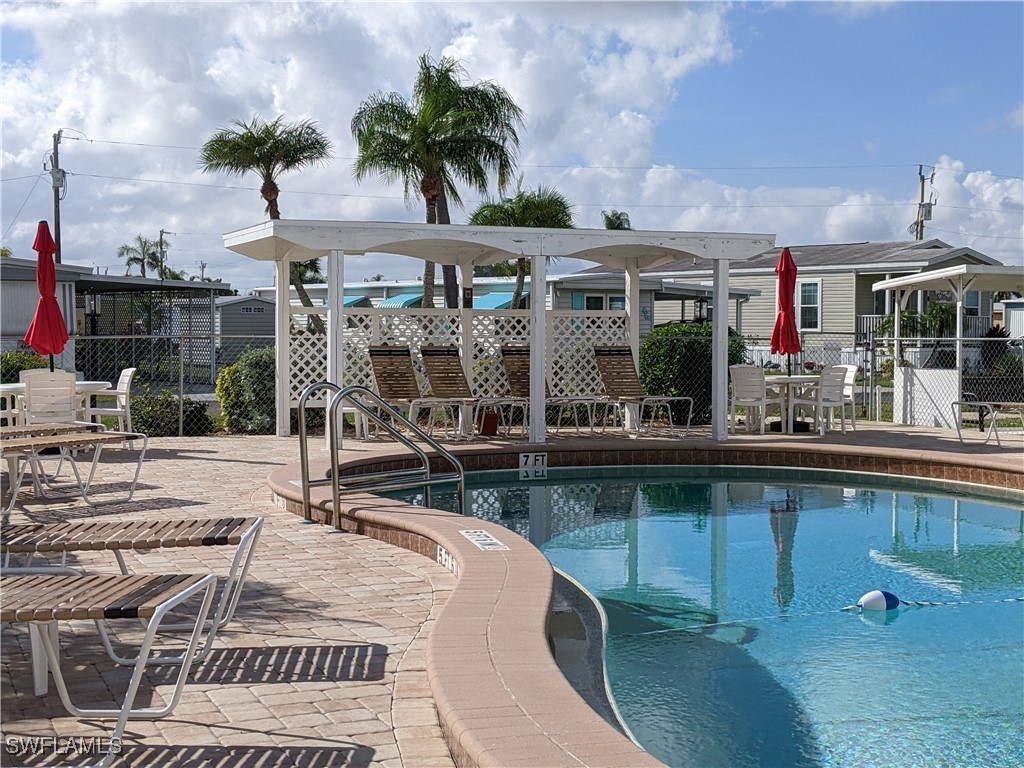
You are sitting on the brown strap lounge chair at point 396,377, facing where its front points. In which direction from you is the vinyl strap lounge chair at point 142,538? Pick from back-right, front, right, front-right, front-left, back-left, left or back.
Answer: front-right

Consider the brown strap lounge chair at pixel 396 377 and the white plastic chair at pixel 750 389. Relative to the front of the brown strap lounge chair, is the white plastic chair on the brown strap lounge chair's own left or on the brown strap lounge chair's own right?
on the brown strap lounge chair's own left

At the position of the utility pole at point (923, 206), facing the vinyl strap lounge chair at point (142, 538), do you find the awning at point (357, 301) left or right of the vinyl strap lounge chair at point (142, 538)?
right

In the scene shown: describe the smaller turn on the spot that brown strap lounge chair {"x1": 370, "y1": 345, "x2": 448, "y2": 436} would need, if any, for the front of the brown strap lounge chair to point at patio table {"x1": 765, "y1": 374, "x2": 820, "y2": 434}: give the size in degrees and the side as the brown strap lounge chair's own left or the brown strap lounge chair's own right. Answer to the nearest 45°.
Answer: approximately 45° to the brown strap lounge chair's own left

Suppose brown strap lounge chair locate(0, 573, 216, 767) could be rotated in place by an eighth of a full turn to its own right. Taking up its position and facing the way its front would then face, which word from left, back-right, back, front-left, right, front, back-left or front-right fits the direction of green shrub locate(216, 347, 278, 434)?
back-left

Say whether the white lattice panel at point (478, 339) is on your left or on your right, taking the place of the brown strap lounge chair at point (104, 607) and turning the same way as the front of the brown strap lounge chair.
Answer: on your left

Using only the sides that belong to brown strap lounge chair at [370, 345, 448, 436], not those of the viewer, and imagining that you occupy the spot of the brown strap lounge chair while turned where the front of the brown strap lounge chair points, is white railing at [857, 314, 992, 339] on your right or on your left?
on your left

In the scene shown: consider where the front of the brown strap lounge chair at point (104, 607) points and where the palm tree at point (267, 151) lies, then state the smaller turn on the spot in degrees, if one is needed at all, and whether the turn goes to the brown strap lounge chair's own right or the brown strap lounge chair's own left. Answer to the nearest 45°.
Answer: approximately 90° to the brown strap lounge chair's own left

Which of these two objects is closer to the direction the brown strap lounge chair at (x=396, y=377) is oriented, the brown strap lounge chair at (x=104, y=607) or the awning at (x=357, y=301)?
the brown strap lounge chair

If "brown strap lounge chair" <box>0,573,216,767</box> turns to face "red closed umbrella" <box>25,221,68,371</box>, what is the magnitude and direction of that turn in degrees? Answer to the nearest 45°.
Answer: approximately 90° to its left

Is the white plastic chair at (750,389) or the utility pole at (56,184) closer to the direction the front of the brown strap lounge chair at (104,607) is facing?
the white plastic chair

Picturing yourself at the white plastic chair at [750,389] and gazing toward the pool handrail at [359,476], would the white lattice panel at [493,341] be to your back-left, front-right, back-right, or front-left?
front-right

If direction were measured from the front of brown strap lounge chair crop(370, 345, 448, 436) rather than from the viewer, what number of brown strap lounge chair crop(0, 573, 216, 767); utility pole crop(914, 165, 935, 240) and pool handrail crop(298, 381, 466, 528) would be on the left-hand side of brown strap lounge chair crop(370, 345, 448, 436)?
1

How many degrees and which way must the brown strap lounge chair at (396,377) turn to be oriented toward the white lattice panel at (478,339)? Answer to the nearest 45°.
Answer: approximately 90° to its left

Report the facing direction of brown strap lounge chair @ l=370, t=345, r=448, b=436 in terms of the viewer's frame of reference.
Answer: facing the viewer and to the right of the viewer

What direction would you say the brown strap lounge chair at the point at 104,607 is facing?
to the viewer's right

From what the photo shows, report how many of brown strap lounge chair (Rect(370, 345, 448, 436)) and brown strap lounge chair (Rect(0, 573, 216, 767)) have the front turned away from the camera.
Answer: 0

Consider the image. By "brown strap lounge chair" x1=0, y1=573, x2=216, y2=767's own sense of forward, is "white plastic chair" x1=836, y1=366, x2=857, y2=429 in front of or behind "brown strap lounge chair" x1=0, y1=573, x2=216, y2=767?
in front

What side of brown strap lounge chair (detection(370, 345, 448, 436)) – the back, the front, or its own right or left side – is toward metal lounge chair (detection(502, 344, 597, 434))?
left
